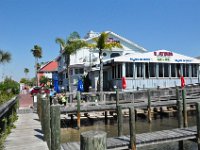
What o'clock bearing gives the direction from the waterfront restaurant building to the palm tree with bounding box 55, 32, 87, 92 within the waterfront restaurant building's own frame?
The palm tree is roughly at 4 o'clock from the waterfront restaurant building.

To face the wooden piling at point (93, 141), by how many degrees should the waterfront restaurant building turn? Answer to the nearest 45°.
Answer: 0° — it already faces it

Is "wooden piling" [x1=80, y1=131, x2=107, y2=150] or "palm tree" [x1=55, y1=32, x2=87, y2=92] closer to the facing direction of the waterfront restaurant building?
the wooden piling

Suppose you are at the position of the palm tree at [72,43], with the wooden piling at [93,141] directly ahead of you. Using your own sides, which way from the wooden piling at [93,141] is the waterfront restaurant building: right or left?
left

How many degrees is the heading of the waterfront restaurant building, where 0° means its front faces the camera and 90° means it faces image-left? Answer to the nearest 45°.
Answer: approximately 0°
